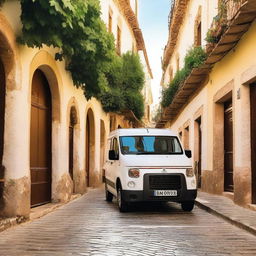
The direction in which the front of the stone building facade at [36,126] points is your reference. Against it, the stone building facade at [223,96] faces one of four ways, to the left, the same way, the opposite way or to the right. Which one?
the opposite way

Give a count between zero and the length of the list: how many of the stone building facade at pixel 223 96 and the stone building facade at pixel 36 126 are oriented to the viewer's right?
1

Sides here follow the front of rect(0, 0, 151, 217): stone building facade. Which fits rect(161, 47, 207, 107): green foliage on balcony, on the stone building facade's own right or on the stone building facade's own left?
on the stone building facade's own left

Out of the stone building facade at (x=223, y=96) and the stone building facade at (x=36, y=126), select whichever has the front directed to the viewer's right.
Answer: the stone building facade at (x=36, y=126)

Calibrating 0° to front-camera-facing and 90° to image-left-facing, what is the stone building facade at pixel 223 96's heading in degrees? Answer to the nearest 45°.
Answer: approximately 90°

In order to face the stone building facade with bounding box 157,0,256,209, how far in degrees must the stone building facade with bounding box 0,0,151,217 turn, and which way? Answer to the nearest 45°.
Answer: approximately 45° to its left

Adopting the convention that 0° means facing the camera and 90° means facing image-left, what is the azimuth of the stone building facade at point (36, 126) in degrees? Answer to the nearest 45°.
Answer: approximately 270°
